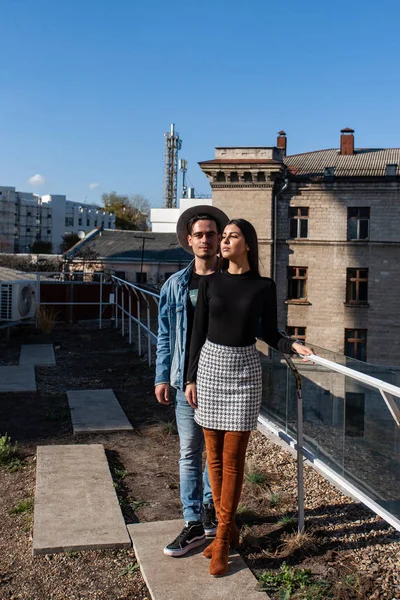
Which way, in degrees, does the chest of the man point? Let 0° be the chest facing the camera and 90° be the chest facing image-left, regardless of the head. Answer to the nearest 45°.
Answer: approximately 0°

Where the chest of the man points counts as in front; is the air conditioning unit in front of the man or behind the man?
behind

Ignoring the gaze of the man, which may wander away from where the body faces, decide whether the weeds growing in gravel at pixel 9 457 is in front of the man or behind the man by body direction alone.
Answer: behind

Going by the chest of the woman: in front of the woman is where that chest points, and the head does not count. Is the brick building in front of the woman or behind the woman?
behind

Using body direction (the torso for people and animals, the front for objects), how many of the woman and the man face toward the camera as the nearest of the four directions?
2

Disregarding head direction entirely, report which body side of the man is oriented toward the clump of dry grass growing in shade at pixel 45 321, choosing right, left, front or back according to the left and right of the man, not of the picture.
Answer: back
